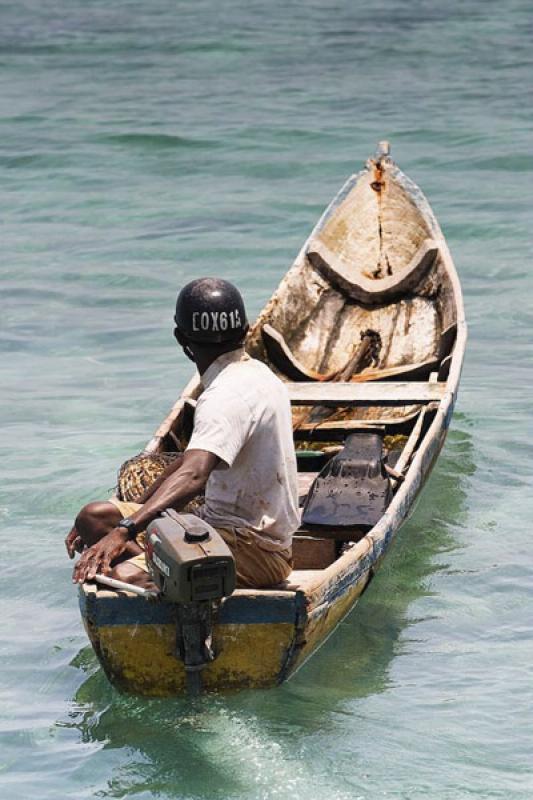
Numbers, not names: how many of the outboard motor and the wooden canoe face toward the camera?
0

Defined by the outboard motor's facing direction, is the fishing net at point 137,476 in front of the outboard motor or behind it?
in front

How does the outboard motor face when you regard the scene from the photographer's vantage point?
facing away from the viewer and to the left of the viewer

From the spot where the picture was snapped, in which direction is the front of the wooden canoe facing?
facing away from the viewer and to the right of the viewer

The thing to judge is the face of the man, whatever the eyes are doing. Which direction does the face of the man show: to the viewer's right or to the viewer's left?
to the viewer's left
